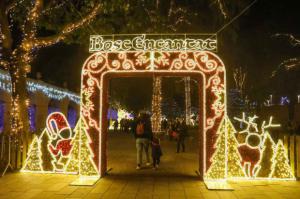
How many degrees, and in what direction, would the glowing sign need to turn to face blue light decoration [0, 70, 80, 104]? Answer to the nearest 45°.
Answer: approximately 135° to its right

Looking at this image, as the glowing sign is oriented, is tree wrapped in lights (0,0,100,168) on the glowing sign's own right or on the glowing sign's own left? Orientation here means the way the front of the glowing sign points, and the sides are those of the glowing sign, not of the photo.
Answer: on the glowing sign's own right

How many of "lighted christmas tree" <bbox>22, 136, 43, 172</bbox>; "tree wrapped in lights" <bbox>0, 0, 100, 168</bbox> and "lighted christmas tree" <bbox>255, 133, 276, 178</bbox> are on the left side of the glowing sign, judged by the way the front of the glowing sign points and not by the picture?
1

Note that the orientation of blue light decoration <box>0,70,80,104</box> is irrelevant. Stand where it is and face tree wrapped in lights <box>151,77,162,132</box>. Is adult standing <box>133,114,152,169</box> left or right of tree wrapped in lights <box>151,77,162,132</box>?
right

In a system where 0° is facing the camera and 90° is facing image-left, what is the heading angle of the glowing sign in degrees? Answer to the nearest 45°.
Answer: approximately 0°

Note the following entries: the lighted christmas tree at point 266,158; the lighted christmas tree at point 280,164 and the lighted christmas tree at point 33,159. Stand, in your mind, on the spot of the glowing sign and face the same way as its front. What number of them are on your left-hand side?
2

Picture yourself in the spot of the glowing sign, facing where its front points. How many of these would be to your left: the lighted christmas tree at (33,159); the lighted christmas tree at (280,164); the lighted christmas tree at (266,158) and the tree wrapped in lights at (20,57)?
2

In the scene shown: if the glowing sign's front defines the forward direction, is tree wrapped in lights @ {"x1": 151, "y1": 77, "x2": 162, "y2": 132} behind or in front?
behind

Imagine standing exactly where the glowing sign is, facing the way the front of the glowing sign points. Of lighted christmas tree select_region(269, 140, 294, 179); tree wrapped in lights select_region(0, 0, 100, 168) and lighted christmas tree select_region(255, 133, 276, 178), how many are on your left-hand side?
2
